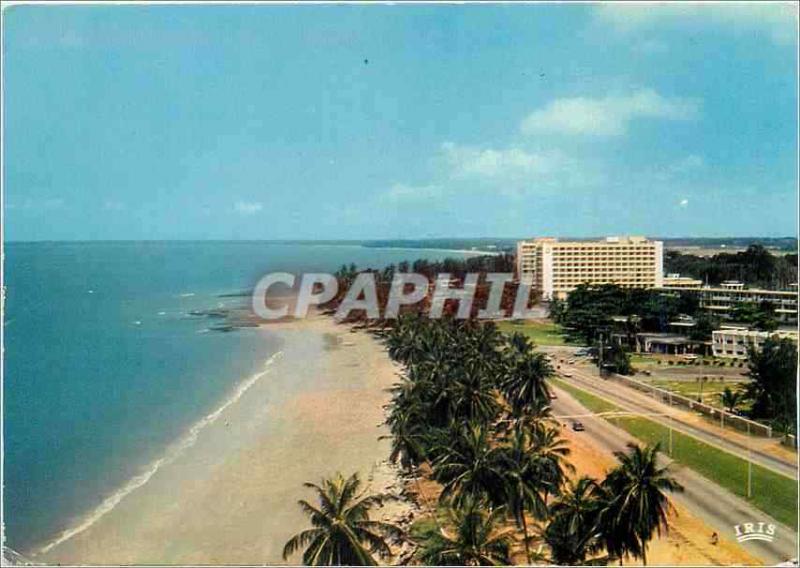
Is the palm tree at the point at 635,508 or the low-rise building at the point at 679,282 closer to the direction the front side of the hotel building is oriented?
the palm tree

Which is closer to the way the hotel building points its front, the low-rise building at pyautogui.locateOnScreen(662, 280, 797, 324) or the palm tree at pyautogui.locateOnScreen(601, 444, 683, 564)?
the palm tree

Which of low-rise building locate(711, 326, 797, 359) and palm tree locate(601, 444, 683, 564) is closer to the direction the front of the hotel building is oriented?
the palm tree

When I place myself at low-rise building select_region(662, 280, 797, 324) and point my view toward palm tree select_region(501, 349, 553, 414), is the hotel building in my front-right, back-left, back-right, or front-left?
back-right

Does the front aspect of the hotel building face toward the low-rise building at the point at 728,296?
no

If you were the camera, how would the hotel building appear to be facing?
facing the viewer

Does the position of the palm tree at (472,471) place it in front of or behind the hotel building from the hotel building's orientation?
in front

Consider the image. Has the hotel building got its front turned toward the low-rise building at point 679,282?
no

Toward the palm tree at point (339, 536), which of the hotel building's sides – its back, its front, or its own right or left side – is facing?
front

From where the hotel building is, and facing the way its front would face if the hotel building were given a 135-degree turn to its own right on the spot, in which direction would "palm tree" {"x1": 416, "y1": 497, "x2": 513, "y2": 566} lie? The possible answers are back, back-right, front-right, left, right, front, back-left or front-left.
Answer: back-left

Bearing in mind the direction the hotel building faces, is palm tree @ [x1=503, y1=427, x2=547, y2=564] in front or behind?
in front

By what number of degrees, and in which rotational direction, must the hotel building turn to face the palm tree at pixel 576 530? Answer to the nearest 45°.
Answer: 0° — it already faces it

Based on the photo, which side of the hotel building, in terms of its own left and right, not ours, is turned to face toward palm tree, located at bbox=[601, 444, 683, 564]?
front
